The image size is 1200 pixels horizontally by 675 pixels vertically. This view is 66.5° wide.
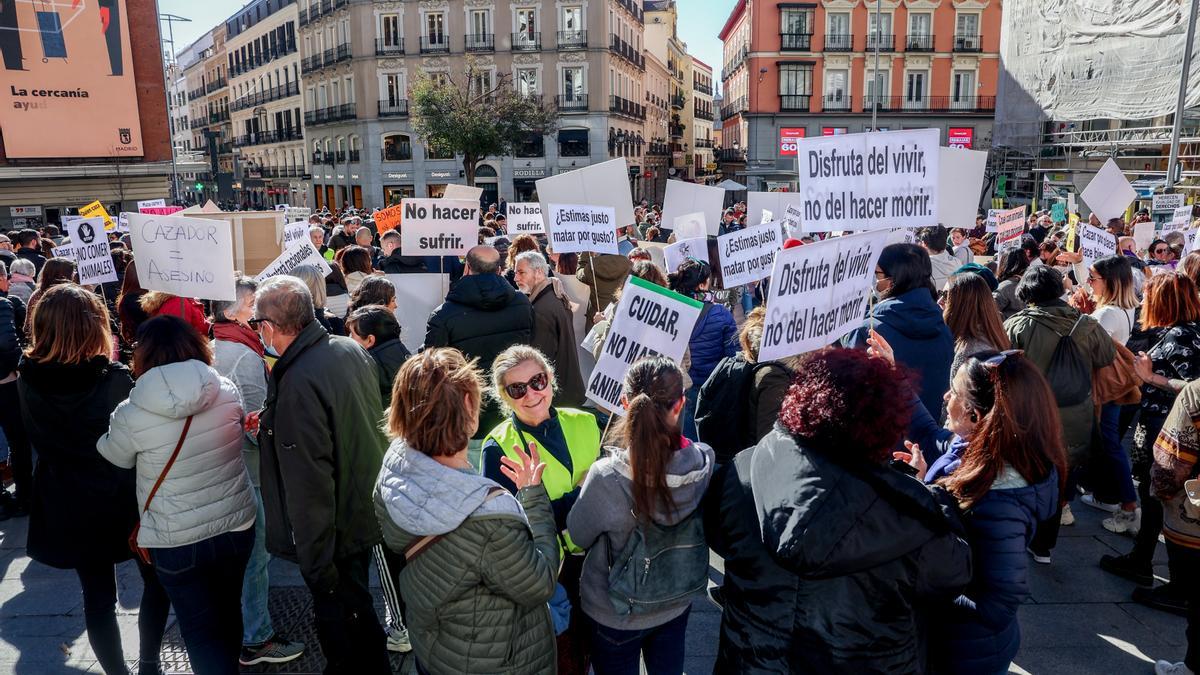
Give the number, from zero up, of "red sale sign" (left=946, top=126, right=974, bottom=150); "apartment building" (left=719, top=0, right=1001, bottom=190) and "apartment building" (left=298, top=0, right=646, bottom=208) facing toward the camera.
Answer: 3

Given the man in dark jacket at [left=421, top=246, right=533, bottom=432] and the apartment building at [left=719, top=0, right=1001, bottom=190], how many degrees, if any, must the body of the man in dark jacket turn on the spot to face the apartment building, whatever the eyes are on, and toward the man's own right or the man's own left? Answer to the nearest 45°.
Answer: approximately 45° to the man's own right

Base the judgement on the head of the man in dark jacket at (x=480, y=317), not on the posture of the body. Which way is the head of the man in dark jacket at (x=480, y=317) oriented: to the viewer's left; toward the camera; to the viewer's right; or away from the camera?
away from the camera

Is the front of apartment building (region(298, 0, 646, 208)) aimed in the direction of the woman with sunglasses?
yes

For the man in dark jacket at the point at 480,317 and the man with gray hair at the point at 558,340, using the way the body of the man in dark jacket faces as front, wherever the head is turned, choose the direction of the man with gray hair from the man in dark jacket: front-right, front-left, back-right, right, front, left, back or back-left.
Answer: front-right

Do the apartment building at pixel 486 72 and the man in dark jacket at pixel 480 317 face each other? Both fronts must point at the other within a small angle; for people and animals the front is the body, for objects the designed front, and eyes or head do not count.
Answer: yes

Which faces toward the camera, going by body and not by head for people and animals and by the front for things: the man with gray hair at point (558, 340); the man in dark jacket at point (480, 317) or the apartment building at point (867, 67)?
the apartment building

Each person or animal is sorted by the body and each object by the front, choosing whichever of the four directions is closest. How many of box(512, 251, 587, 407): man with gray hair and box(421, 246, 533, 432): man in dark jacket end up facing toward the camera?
0

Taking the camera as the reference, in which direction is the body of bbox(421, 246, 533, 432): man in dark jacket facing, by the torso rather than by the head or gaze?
away from the camera

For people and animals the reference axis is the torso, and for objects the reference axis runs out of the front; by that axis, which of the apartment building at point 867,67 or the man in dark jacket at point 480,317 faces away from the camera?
the man in dark jacket
